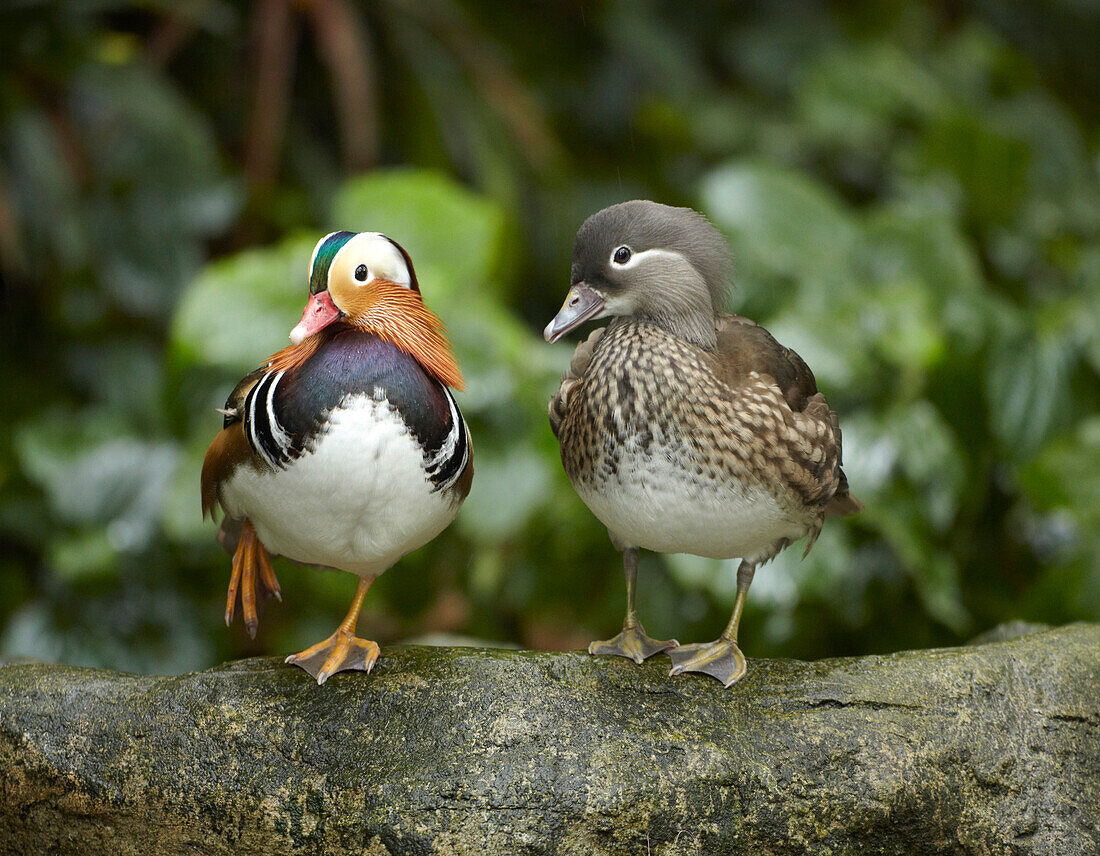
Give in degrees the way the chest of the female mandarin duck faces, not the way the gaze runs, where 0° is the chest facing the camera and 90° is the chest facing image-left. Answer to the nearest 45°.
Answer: approximately 45°

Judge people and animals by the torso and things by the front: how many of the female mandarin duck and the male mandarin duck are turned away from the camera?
0
